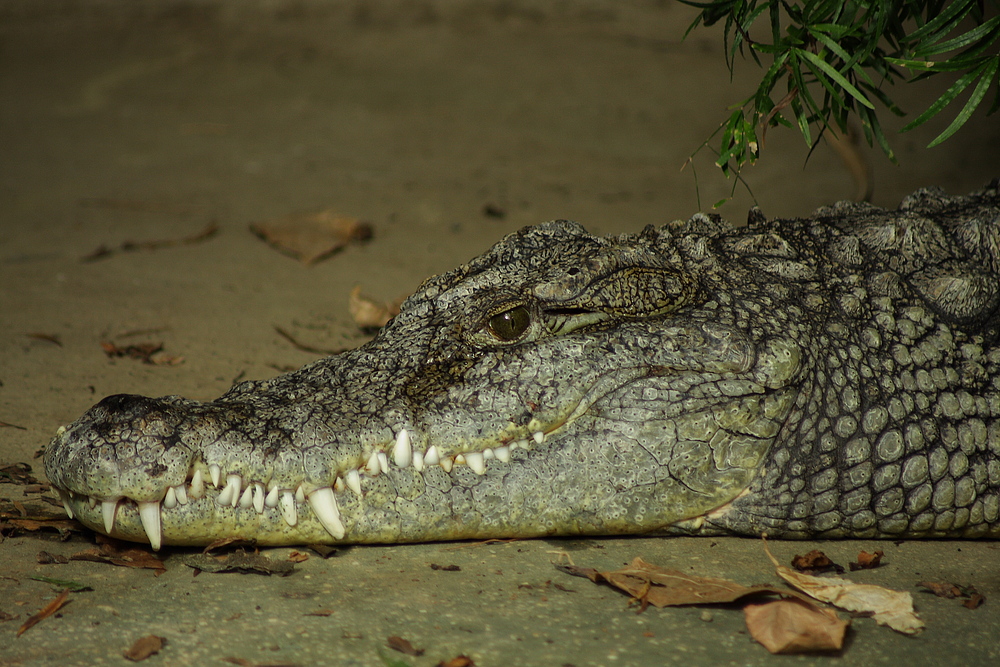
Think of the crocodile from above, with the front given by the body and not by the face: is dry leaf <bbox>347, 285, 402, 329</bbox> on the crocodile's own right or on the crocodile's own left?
on the crocodile's own right

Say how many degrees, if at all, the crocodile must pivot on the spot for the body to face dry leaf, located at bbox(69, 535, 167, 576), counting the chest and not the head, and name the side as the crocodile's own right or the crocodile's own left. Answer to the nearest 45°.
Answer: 0° — it already faces it

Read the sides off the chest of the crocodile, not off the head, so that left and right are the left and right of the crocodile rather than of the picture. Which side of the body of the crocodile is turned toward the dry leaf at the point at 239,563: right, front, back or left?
front

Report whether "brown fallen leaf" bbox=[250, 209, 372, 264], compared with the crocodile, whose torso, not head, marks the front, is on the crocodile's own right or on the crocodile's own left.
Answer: on the crocodile's own right

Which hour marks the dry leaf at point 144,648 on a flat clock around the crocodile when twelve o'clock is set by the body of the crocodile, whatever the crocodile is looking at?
The dry leaf is roughly at 11 o'clock from the crocodile.

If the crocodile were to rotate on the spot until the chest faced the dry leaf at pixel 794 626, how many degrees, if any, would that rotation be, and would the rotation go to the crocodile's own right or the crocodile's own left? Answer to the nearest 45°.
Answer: approximately 135° to the crocodile's own left

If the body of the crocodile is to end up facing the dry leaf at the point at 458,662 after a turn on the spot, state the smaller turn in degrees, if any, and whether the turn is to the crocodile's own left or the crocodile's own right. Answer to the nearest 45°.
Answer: approximately 45° to the crocodile's own left

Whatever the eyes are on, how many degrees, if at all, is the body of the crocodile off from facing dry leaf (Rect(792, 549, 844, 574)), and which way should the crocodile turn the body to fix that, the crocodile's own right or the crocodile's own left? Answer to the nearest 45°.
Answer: approximately 180°

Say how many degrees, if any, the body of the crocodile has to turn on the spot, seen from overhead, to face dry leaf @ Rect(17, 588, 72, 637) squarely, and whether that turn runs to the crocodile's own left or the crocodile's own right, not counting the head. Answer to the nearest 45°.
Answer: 0° — it already faces it

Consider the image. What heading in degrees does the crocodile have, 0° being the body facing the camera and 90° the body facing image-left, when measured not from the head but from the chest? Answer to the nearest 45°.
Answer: approximately 90°
